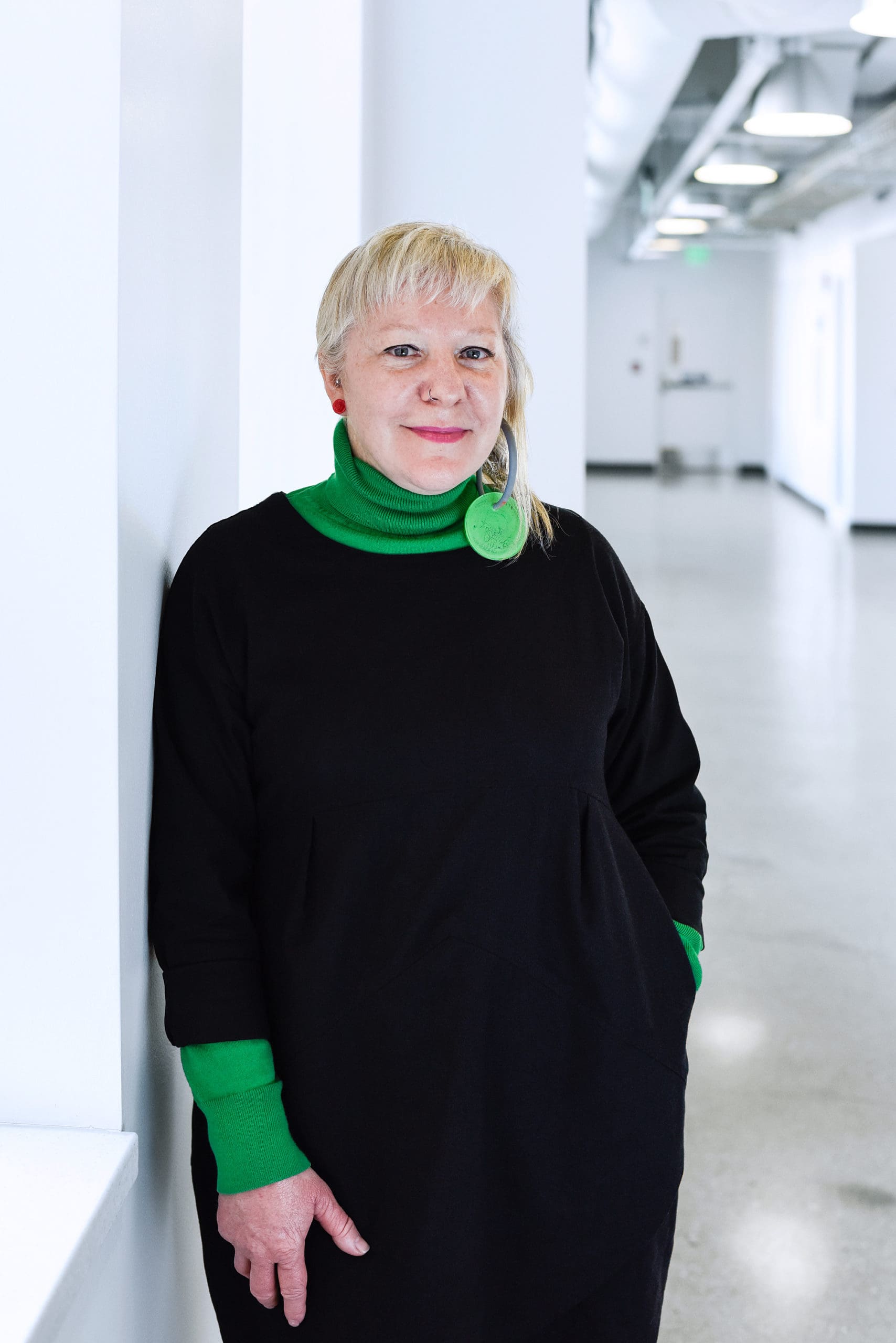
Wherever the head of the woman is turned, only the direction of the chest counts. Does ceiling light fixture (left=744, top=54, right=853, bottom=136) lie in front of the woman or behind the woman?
behind

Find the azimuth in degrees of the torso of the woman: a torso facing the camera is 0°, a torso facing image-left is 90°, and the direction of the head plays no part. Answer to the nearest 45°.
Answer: approximately 0°

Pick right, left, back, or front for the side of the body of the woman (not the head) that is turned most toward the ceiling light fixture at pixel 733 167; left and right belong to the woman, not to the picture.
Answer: back

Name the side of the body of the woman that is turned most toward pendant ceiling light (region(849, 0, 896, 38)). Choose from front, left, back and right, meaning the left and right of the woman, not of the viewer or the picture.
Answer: back

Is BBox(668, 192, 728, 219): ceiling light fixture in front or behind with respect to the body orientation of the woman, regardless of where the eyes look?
behind
